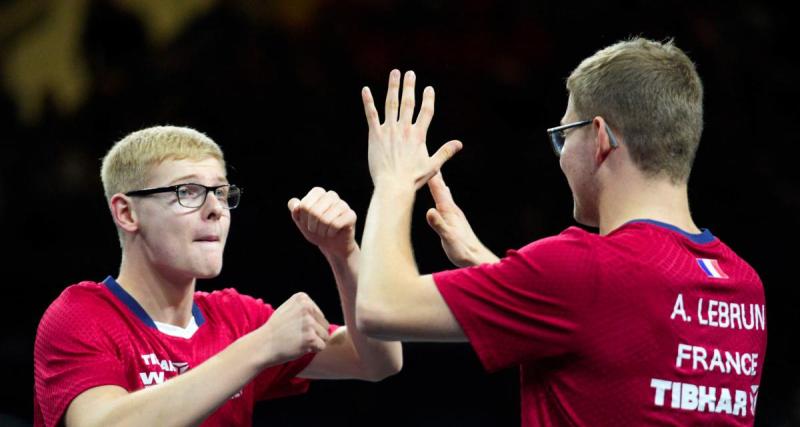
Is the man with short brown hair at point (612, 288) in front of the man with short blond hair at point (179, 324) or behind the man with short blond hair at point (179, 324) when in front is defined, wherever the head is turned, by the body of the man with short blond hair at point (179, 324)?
in front

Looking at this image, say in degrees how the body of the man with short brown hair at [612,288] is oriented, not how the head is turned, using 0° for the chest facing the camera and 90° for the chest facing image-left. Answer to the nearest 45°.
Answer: approximately 135°

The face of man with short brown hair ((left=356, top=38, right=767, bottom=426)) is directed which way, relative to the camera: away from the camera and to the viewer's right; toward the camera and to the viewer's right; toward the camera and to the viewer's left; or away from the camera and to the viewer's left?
away from the camera and to the viewer's left

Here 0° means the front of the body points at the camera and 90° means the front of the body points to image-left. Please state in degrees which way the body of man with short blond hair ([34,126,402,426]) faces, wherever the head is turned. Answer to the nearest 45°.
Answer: approximately 315°

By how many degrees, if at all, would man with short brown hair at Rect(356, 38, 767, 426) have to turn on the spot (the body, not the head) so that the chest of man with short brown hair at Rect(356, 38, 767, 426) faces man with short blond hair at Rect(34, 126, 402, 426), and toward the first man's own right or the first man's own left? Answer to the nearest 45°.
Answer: approximately 45° to the first man's own left

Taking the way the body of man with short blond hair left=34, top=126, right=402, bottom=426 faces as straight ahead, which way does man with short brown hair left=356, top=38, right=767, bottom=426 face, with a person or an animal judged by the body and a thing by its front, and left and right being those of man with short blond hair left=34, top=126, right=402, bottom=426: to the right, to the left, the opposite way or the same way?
the opposite way

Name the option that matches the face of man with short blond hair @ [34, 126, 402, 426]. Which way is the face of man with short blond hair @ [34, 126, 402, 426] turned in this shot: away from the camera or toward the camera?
toward the camera
